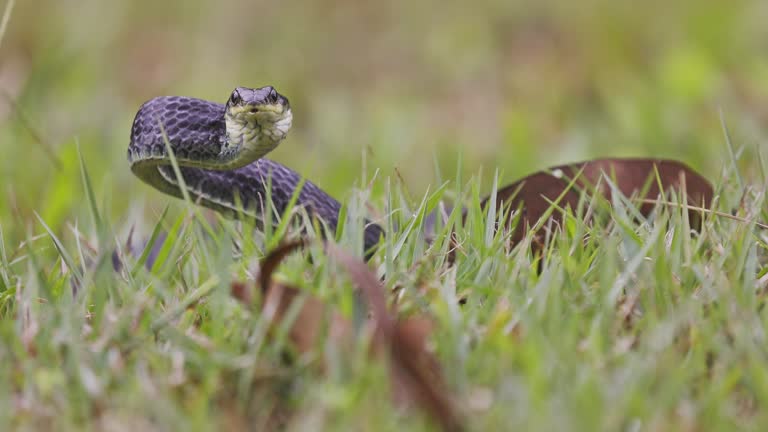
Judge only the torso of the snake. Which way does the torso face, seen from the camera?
toward the camera

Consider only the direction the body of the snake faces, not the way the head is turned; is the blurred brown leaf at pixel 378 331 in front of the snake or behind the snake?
in front
